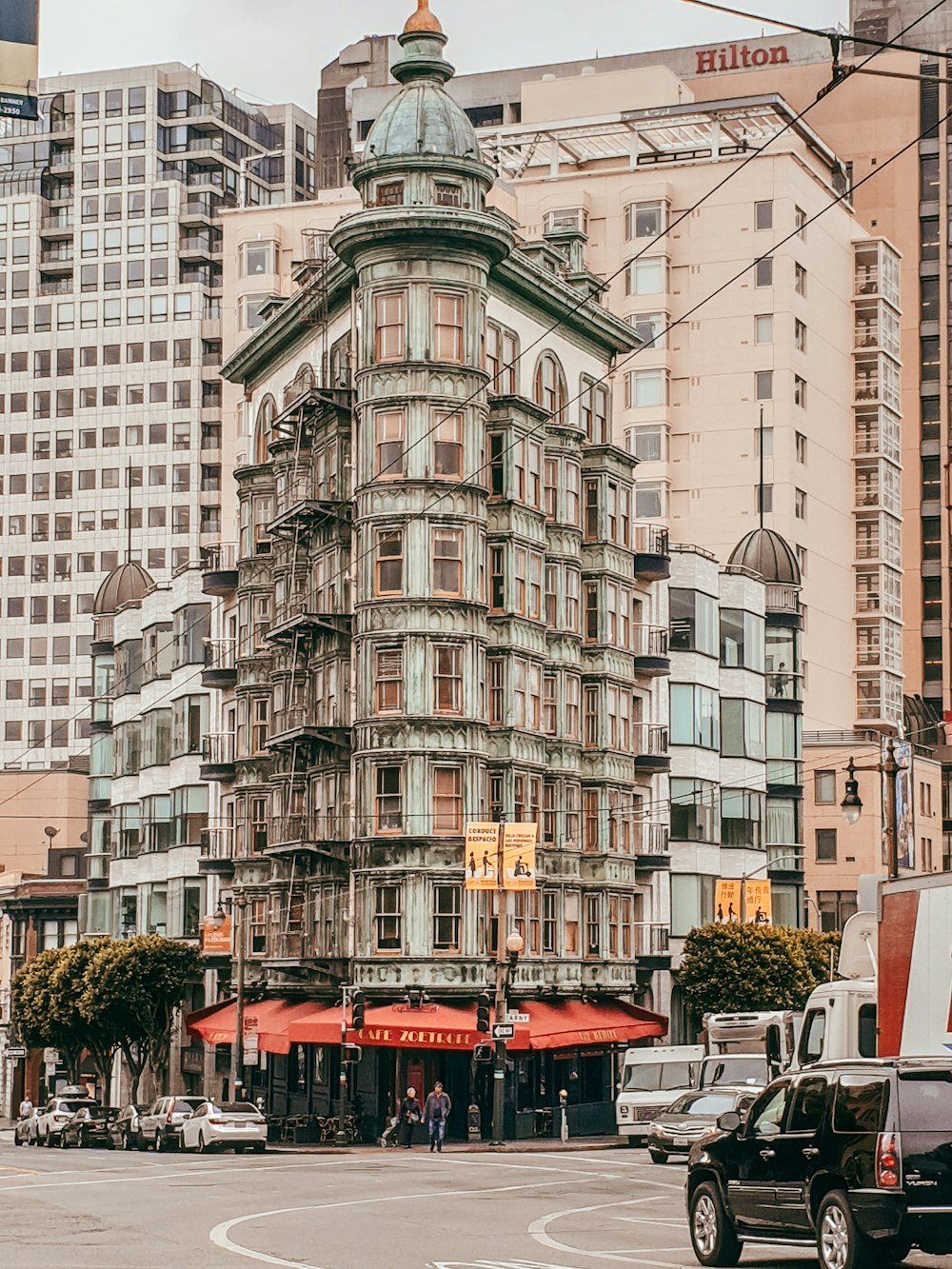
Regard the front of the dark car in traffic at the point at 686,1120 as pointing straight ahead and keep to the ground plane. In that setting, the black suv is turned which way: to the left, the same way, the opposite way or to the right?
to the right

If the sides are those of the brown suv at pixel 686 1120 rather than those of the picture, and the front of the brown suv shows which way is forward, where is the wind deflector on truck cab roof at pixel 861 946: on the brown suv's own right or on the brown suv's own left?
on the brown suv's own left

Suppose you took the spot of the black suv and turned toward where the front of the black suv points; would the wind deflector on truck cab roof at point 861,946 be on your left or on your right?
on your right

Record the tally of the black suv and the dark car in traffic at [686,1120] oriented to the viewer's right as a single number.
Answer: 0

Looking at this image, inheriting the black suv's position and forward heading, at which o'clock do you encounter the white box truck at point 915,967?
The white box truck is roughly at 2 o'clock from the black suv.

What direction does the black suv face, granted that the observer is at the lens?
facing away from the viewer and to the left of the viewer

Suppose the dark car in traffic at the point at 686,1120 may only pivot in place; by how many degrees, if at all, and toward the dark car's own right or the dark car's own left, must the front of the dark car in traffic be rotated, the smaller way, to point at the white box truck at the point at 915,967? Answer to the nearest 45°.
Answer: approximately 45° to the dark car's own left

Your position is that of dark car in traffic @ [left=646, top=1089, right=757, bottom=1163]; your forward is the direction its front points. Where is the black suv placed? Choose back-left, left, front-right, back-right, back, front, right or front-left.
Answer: front-left

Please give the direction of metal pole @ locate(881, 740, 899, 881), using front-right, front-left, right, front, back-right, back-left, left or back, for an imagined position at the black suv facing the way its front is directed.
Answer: front-right
